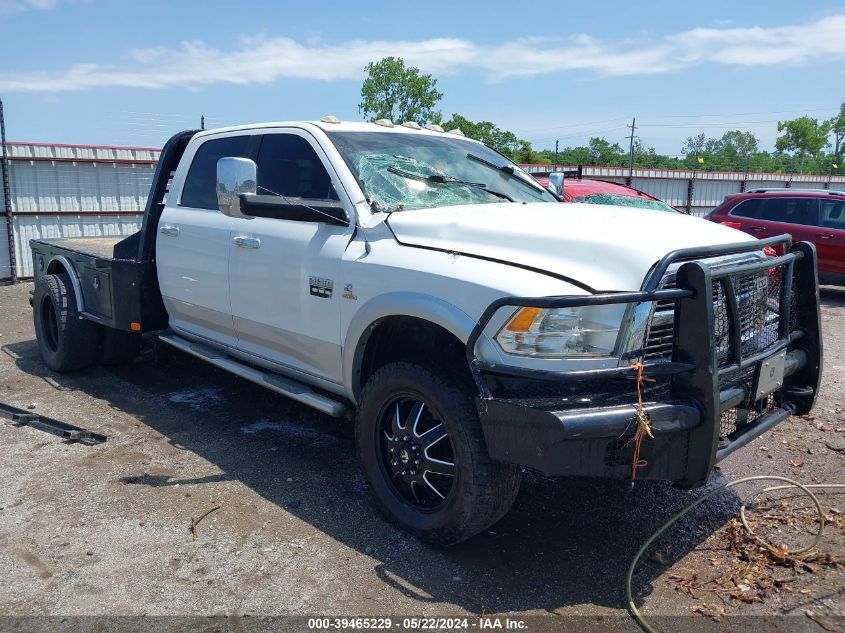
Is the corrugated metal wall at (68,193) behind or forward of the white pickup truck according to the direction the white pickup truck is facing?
behind

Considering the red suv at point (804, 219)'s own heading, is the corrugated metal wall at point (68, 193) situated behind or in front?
behind

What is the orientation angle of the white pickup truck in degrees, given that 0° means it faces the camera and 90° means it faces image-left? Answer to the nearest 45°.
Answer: approximately 315°

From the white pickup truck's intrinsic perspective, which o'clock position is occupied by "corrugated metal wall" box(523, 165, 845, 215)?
The corrugated metal wall is roughly at 8 o'clock from the white pickup truck.

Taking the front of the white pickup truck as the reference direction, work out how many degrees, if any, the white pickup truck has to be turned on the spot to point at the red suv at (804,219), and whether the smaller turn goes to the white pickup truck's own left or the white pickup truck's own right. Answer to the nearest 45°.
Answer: approximately 90° to the white pickup truck's own left

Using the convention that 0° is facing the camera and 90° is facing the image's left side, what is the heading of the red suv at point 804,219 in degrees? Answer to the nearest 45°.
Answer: approximately 270°
